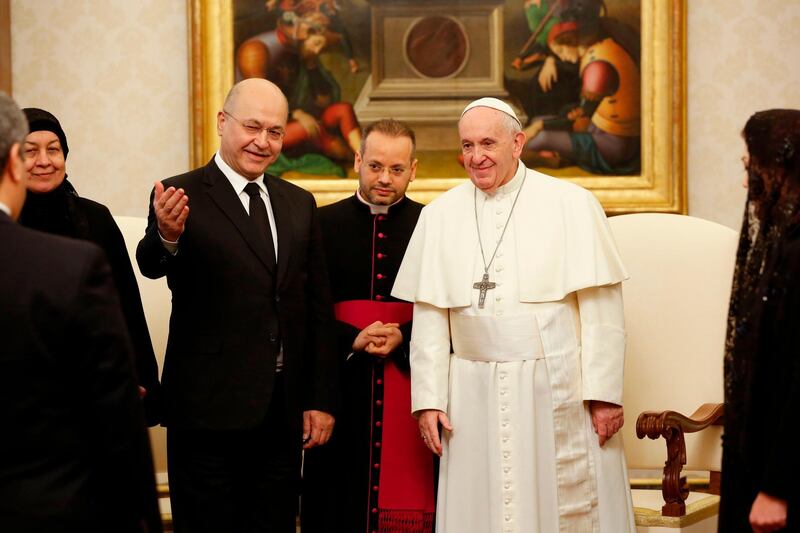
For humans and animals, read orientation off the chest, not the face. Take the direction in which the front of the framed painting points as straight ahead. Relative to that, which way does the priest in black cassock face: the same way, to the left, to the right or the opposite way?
the same way

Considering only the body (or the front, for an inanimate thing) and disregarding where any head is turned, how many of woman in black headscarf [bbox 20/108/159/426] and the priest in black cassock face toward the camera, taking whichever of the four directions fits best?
2

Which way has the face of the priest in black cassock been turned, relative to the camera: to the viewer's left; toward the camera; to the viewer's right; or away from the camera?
toward the camera

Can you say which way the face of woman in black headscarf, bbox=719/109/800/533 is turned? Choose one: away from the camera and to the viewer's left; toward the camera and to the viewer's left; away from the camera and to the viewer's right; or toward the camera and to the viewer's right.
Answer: away from the camera and to the viewer's left

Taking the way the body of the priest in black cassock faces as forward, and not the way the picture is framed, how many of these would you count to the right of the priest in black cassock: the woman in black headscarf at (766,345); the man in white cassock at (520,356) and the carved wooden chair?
0

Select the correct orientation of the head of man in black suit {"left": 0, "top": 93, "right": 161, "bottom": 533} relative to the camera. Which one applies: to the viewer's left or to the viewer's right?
to the viewer's right

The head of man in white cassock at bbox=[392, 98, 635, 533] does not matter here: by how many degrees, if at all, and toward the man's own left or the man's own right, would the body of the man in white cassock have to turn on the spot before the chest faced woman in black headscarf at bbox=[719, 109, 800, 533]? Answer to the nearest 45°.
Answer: approximately 45° to the man's own left

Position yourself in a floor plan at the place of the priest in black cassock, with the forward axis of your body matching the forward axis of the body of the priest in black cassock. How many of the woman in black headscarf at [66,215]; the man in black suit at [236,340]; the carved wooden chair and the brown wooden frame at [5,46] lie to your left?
1

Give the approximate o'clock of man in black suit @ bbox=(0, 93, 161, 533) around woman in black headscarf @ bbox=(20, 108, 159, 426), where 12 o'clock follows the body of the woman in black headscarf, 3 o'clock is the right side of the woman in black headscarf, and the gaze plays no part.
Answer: The man in black suit is roughly at 12 o'clock from the woman in black headscarf.

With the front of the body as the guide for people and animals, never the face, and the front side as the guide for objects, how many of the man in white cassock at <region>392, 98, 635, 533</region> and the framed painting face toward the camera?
2

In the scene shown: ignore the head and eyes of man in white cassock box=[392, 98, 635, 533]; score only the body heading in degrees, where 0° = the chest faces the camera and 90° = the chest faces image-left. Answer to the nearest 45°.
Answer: approximately 0°

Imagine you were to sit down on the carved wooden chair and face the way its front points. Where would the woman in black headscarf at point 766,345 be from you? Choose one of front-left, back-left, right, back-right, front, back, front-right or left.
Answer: front-left

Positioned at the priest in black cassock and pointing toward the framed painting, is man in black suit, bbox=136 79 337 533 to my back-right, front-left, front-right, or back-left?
back-left

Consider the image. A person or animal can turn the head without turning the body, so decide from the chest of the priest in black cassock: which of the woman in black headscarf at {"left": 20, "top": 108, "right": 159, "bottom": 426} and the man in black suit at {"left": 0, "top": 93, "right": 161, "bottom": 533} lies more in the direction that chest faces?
the man in black suit

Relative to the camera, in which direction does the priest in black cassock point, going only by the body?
toward the camera
